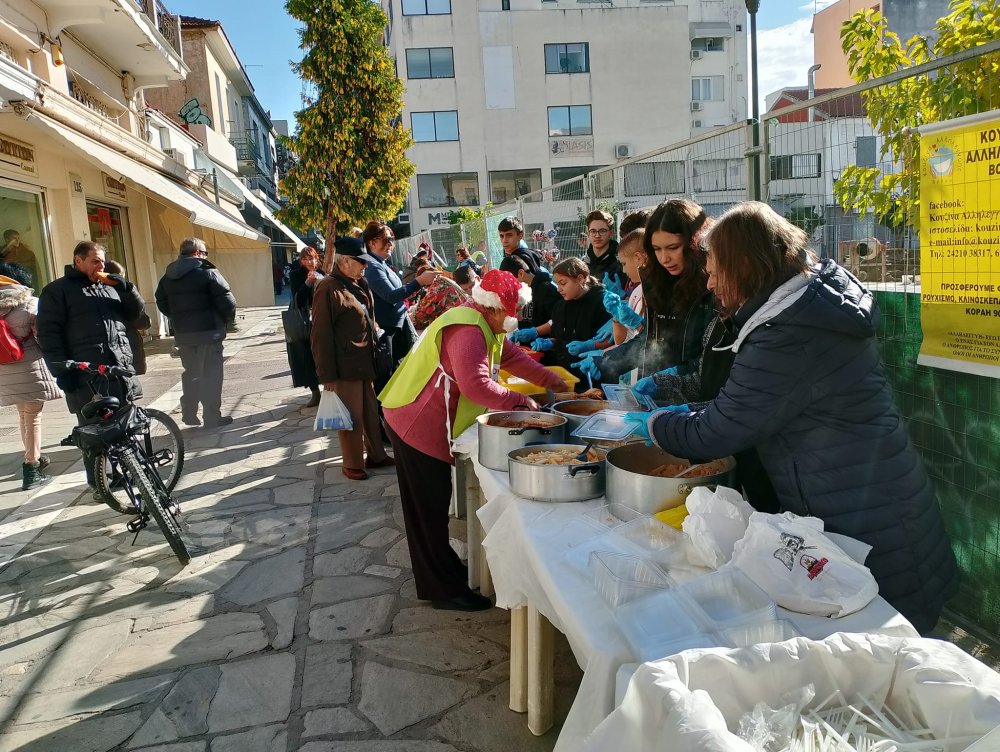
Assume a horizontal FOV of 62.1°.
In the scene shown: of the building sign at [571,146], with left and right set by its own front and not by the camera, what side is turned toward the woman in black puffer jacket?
front

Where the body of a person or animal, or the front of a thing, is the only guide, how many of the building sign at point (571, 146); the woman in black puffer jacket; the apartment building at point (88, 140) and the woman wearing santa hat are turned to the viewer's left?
1

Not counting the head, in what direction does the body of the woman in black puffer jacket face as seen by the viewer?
to the viewer's left

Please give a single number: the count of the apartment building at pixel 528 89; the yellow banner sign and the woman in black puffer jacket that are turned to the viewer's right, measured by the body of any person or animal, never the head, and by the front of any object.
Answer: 0

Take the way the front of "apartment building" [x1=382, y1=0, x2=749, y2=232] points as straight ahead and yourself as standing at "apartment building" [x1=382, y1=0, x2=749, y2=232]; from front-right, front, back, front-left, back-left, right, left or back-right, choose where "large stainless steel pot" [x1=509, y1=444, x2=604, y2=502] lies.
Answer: front

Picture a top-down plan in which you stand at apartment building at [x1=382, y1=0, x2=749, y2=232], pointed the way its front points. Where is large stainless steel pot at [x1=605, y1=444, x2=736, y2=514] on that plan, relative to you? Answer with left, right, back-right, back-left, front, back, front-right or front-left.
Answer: front

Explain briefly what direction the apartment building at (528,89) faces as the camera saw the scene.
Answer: facing the viewer

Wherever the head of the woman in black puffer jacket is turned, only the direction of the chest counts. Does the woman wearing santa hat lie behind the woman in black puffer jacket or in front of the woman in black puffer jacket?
in front

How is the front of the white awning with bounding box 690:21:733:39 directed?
toward the camera

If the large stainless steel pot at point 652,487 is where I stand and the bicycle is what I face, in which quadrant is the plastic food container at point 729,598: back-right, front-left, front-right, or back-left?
back-left

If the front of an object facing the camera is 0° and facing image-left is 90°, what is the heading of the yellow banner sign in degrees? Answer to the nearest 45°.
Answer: approximately 45°

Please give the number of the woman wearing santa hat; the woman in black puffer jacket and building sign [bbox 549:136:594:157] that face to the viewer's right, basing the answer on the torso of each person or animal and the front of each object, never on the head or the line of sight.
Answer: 1

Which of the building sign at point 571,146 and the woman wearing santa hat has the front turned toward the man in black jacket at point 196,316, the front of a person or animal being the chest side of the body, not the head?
the building sign

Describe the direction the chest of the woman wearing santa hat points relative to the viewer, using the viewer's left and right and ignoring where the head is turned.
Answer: facing to the right of the viewer

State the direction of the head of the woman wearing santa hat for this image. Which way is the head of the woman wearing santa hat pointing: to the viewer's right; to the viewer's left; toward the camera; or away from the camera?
to the viewer's right
